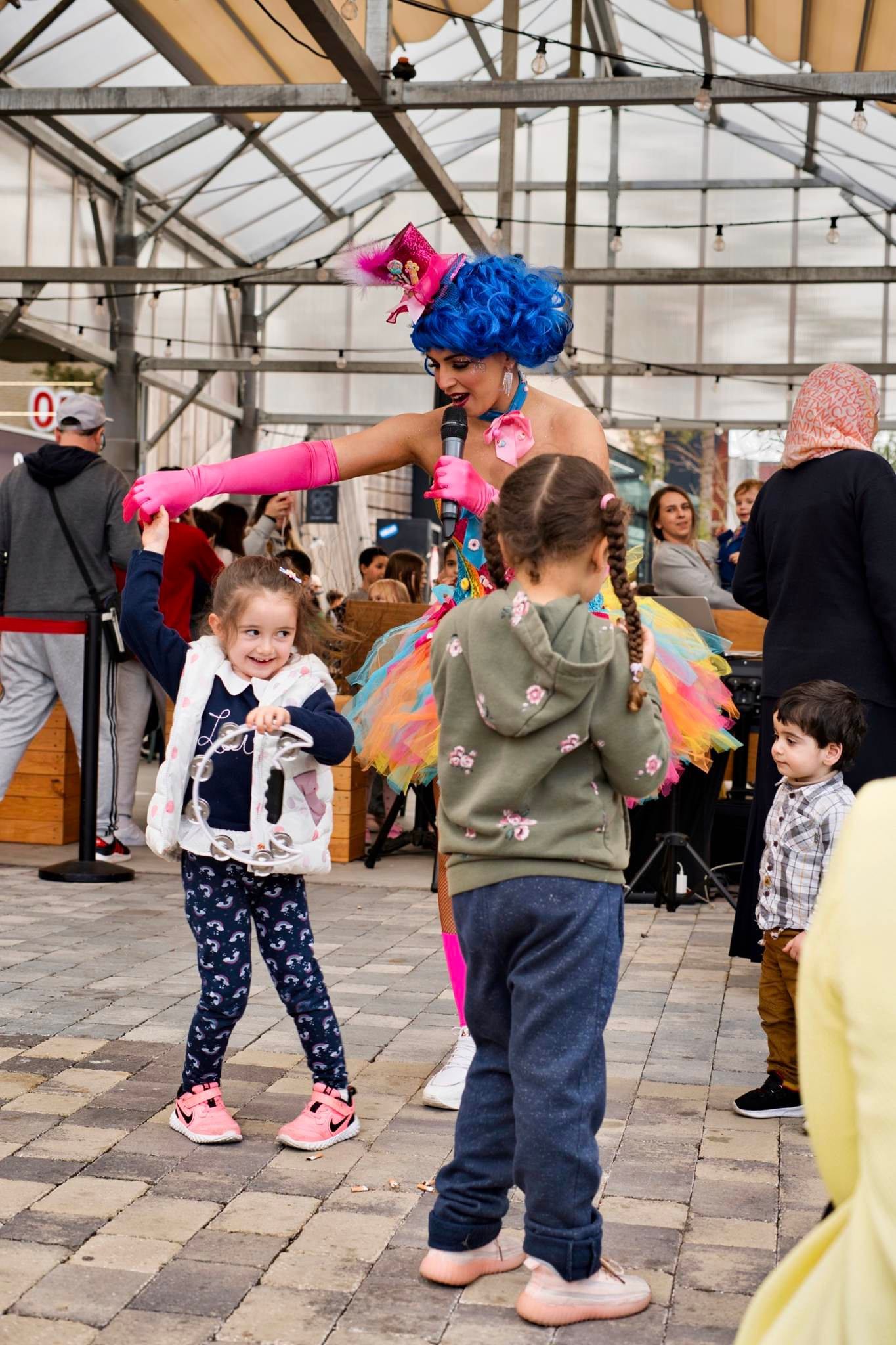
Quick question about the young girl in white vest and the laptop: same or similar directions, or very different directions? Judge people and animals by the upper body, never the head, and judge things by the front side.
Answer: very different directions

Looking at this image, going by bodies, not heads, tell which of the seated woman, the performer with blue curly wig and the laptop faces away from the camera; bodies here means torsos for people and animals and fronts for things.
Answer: the laptop

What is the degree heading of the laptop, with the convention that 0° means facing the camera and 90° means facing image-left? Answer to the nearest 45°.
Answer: approximately 180°

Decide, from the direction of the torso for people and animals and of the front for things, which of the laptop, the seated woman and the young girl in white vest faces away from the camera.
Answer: the laptop

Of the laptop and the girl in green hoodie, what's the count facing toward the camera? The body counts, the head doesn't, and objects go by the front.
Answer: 0

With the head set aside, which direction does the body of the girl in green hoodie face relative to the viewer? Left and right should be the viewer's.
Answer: facing away from the viewer and to the right of the viewer

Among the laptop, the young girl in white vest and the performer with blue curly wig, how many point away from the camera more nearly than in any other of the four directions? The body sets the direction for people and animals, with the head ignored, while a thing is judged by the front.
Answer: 1

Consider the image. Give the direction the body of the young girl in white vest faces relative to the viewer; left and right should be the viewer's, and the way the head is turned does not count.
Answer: facing the viewer

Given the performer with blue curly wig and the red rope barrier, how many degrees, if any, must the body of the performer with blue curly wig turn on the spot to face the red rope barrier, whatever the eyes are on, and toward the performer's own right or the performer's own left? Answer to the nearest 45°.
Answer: approximately 90° to the performer's own right

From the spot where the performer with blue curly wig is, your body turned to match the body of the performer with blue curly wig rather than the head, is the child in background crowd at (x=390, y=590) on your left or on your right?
on your right

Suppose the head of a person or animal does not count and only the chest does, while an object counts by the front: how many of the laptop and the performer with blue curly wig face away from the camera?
1

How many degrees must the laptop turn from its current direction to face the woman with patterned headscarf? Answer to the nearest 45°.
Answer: approximately 180°

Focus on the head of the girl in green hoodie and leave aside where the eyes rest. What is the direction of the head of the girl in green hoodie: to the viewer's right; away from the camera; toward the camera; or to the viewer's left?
away from the camera

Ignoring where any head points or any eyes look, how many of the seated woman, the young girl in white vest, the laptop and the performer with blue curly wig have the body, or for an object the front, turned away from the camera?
1

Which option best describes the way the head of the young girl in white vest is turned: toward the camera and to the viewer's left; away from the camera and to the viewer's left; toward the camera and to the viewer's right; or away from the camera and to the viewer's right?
toward the camera and to the viewer's right
